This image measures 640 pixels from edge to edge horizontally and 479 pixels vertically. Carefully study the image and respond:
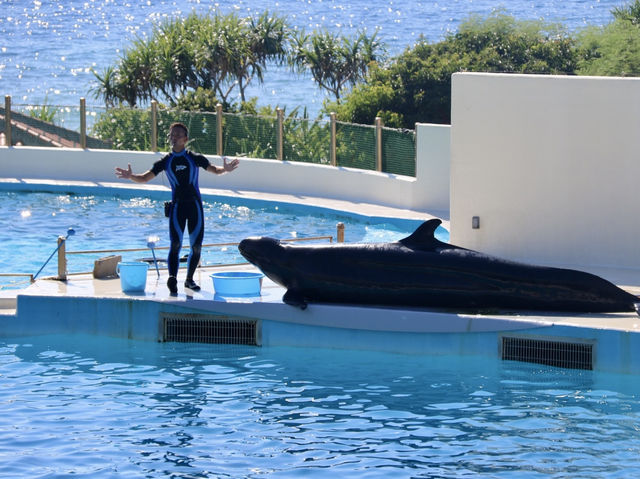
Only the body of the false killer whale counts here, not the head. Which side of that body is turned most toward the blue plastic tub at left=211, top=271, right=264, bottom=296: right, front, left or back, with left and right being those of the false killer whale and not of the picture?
front

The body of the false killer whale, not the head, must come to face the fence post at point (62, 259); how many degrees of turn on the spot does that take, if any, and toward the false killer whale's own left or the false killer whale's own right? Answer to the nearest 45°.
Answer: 0° — it already faces it

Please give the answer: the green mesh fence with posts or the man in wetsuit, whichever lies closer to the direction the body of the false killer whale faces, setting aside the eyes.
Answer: the man in wetsuit

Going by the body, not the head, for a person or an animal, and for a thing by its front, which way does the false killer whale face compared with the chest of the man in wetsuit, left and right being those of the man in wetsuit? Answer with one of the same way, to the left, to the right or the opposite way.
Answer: to the right

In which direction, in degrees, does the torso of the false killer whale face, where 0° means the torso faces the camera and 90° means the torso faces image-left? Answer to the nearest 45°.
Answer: approximately 90°

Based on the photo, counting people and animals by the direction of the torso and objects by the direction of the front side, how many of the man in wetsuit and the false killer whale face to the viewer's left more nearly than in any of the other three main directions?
1

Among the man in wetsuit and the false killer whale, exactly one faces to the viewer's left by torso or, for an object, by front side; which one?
the false killer whale

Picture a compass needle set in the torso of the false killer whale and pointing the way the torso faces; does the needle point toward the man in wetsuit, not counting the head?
yes

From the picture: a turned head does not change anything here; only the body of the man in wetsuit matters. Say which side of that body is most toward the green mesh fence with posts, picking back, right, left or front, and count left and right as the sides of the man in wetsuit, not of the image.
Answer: back
